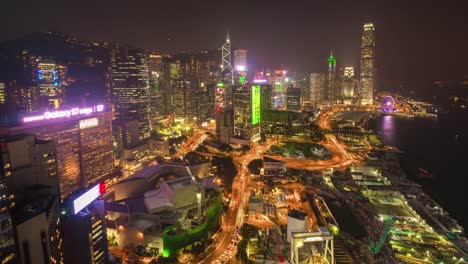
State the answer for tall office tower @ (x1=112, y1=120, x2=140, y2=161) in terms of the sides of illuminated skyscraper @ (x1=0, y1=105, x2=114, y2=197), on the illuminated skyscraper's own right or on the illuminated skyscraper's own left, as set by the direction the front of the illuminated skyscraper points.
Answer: on the illuminated skyscraper's own left

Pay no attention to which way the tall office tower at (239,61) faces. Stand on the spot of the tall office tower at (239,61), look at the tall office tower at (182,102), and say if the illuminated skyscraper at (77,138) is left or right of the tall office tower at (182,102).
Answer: left

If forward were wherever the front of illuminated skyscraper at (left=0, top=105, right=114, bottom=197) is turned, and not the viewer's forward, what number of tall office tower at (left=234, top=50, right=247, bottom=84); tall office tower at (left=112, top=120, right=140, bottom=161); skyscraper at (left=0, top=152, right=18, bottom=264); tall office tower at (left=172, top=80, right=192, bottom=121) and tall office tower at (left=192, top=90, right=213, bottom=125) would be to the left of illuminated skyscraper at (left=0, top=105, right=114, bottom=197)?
4

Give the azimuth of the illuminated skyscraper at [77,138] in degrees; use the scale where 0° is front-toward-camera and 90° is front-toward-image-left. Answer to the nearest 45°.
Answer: approximately 315°

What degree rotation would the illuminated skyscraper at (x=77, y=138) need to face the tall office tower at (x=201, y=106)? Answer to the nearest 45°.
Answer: approximately 90° to its left

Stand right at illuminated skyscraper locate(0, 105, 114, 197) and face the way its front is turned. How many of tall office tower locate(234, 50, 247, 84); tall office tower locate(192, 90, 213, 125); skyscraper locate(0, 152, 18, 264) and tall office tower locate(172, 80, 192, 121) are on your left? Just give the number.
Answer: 3

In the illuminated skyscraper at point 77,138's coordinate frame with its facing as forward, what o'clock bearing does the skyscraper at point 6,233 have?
The skyscraper is roughly at 2 o'clock from the illuminated skyscraper.

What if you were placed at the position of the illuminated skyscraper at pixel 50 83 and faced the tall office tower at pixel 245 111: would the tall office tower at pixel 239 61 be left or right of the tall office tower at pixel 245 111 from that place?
left

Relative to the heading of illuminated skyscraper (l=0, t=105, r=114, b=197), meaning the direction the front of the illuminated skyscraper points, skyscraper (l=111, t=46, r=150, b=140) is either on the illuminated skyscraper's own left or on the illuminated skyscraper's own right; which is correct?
on the illuminated skyscraper's own left

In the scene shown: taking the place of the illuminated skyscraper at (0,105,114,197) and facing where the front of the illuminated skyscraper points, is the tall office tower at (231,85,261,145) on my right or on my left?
on my left
